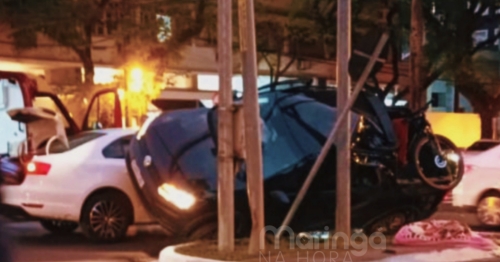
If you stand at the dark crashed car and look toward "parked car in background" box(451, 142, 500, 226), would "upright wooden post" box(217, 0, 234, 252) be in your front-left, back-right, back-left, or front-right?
back-right

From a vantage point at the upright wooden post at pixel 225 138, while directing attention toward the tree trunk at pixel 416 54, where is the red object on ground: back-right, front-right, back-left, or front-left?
front-right

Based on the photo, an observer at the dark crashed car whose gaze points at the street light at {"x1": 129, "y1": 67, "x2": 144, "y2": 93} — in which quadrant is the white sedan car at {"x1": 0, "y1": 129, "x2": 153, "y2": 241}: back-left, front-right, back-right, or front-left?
front-left

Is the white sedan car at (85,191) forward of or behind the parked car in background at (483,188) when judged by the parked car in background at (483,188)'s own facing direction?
behind

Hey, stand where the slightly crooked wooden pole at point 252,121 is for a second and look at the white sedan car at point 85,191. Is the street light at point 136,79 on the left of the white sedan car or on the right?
right

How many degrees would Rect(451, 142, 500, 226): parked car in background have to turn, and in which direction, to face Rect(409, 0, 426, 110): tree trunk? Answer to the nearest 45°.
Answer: approximately 90° to its left

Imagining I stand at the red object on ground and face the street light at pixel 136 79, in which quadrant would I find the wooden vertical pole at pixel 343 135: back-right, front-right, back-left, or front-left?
front-left

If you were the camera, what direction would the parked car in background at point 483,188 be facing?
facing to the right of the viewer
